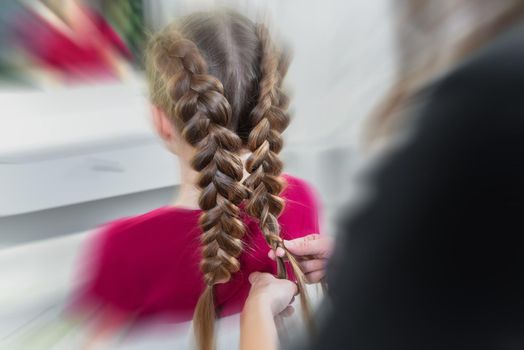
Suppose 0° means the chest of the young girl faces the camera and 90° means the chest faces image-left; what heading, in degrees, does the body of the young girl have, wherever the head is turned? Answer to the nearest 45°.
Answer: approximately 135°

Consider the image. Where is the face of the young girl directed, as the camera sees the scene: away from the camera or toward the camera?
away from the camera
